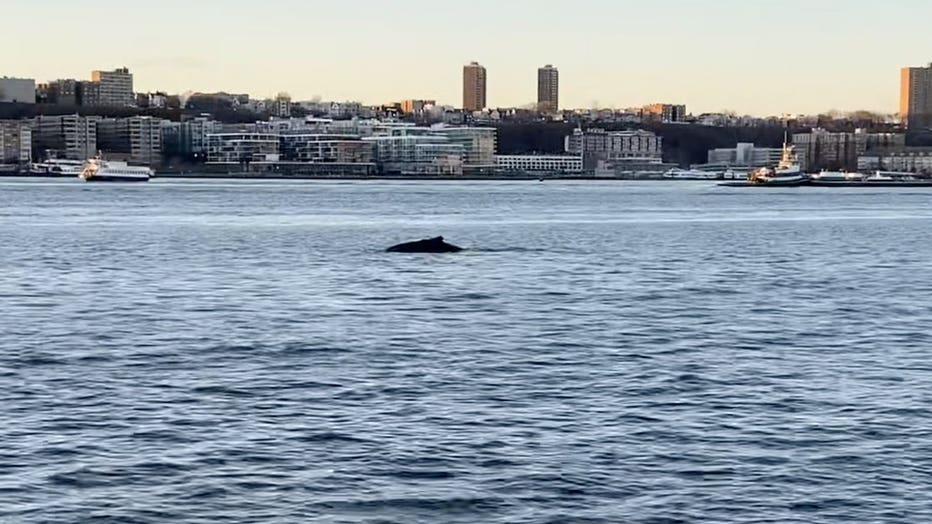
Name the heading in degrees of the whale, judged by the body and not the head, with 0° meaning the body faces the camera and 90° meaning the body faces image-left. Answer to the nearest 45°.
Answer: approximately 90°
